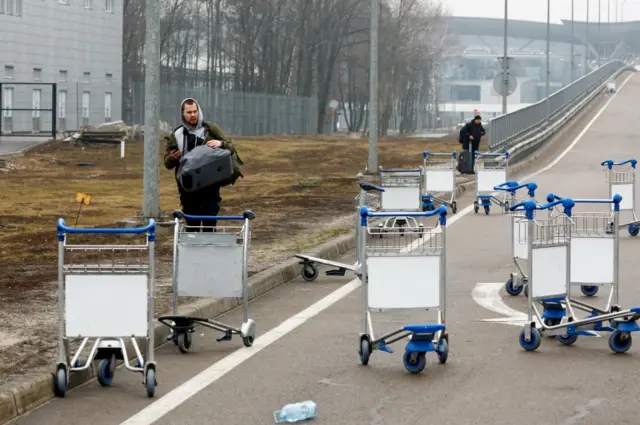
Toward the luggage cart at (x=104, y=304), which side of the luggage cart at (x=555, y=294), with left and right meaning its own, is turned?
right

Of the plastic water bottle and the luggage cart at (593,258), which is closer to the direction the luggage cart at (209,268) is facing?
the plastic water bottle

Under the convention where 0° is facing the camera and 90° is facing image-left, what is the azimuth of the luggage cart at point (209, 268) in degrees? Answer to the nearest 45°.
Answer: approximately 45°

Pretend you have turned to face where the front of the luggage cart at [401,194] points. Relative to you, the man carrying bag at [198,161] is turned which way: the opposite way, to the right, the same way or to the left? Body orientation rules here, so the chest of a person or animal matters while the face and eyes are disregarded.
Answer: the opposite way

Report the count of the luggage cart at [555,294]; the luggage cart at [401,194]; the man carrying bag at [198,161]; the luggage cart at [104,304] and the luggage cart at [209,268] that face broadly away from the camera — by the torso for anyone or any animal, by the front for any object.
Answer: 2

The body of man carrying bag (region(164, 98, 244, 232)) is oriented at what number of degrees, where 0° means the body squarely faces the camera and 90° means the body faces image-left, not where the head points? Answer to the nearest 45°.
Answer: approximately 0°

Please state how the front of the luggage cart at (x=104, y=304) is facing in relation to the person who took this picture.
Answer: facing away from the viewer

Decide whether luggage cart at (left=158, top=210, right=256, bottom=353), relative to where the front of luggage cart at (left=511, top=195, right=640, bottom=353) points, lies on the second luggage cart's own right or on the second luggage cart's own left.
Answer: on the second luggage cart's own right

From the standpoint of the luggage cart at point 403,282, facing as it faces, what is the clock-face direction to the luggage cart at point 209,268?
the luggage cart at point 209,268 is roughly at 4 o'clock from the luggage cart at point 403,282.

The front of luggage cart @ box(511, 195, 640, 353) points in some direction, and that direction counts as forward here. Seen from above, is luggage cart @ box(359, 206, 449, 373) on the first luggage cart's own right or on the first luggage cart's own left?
on the first luggage cart's own right

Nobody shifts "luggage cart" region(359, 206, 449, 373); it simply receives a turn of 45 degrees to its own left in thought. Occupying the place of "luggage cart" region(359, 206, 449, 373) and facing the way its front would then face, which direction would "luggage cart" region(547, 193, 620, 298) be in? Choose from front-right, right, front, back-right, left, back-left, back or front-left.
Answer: left

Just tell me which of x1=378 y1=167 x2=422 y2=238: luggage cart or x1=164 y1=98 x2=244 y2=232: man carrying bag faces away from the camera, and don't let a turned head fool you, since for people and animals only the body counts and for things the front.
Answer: the luggage cart
